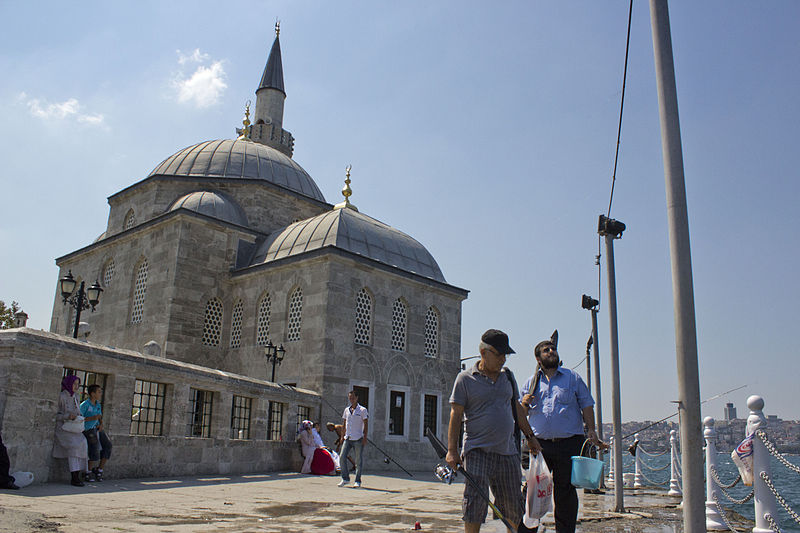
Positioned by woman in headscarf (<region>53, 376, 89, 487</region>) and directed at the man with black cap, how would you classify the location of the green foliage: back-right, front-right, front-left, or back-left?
back-left

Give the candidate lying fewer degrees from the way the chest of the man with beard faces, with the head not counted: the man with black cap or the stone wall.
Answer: the man with black cap

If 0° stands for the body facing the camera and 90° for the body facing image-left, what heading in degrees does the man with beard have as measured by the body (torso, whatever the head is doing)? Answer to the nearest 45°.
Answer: approximately 0°

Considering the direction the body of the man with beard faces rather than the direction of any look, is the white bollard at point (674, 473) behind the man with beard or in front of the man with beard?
behind

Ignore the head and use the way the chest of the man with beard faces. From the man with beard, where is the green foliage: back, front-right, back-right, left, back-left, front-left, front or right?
back-right

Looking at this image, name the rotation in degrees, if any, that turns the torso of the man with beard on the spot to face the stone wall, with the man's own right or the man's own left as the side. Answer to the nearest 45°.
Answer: approximately 135° to the man's own right

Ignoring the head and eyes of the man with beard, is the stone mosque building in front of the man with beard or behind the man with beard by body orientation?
behind

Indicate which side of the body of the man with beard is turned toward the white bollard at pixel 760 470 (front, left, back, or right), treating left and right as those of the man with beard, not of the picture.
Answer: left

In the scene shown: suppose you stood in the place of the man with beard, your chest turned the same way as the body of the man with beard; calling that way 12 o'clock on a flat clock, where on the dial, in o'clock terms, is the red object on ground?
The red object on ground is roughly at 5 o'clock from the man with beard.
